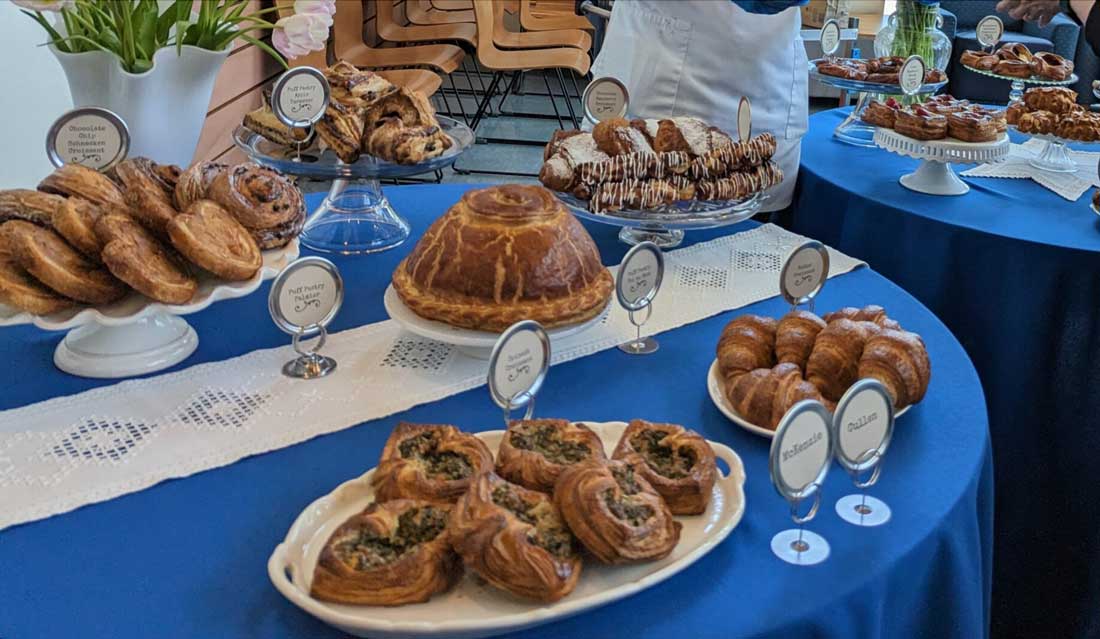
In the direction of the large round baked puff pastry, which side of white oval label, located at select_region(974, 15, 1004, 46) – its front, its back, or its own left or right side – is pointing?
front

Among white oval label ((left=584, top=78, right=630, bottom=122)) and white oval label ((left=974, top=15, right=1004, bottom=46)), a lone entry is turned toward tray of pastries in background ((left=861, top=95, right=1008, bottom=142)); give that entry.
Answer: white oval label ((left=974, top=15, right=1004, bottom=46))

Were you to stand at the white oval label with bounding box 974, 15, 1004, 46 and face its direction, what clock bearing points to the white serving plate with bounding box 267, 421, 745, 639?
The white serving plate is roughly at 12 o'clock from the white oval label.

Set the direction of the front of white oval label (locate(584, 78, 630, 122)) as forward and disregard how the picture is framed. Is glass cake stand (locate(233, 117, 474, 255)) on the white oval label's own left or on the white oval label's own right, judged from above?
on the white oval label's own right

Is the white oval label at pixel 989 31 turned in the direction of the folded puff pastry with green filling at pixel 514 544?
yes

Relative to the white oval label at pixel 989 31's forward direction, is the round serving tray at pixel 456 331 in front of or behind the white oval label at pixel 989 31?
in front

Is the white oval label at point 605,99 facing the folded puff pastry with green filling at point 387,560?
yes

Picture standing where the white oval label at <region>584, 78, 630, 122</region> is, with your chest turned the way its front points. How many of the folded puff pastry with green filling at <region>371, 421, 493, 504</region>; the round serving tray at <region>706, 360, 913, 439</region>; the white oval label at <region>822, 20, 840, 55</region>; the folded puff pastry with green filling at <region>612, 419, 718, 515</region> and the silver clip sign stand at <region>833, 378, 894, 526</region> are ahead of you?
4

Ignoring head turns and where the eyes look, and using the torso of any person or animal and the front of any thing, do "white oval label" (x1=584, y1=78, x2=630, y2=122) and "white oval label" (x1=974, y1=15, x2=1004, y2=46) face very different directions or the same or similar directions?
same or similar directions

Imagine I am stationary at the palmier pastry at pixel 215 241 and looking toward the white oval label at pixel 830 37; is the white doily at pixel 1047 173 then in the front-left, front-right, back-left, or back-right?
front-right

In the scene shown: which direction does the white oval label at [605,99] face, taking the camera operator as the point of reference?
facing the viewer

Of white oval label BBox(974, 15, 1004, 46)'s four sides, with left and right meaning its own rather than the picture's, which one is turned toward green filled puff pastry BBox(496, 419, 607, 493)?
front

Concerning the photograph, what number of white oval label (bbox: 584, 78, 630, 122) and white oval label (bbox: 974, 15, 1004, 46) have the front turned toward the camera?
2

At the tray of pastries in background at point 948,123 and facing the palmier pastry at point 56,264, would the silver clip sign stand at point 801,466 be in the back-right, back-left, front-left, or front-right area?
front-left

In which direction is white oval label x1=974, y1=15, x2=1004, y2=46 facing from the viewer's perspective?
toward the camera

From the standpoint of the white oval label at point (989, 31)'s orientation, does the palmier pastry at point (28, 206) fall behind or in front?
in front

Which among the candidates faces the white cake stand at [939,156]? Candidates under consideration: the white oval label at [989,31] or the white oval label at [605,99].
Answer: the white oval label at [989,31]

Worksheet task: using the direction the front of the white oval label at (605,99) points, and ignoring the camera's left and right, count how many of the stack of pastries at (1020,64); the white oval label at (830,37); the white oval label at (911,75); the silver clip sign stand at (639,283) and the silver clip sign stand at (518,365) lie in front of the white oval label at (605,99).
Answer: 2

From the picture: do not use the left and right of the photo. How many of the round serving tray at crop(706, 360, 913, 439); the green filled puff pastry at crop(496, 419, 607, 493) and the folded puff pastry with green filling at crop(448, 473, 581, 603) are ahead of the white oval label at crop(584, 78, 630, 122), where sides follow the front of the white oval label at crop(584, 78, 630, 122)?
3

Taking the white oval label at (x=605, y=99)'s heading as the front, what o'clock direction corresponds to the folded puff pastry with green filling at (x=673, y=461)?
The folded puff pastry with green filling is roughly at 12 o'clock from the white oval label.
